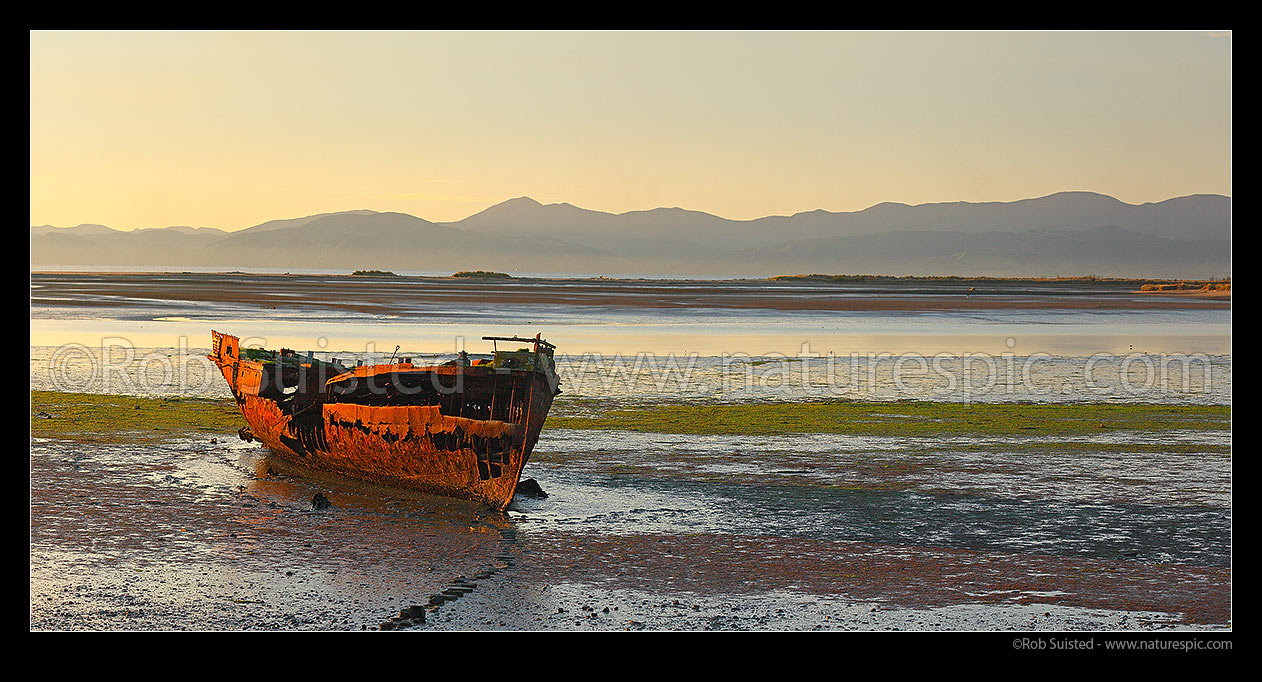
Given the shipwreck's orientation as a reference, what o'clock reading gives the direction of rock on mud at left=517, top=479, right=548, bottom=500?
The rock on mud is roughly at 11 o'clock from the shipwreck.

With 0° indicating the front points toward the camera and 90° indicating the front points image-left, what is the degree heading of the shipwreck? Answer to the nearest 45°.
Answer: approximately 315°
